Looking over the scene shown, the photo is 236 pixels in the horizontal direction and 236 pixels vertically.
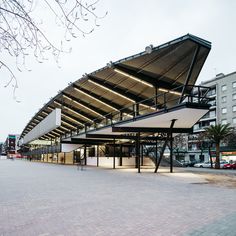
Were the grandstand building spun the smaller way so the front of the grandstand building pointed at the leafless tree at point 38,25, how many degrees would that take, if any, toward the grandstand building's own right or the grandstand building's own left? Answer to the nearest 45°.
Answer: approximately 45° to the grandstand building's own left

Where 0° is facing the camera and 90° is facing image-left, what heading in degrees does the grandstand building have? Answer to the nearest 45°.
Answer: approximately 45°
